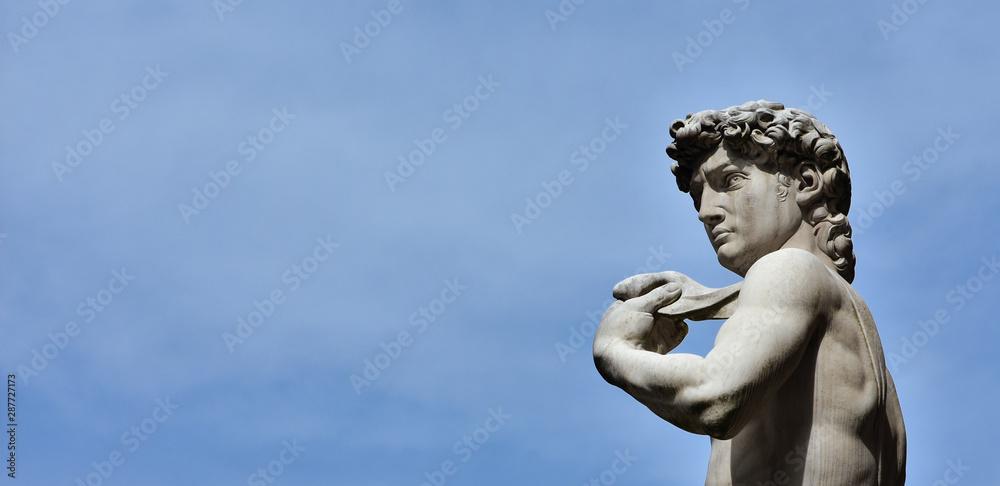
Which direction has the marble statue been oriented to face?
to the viewer's left
